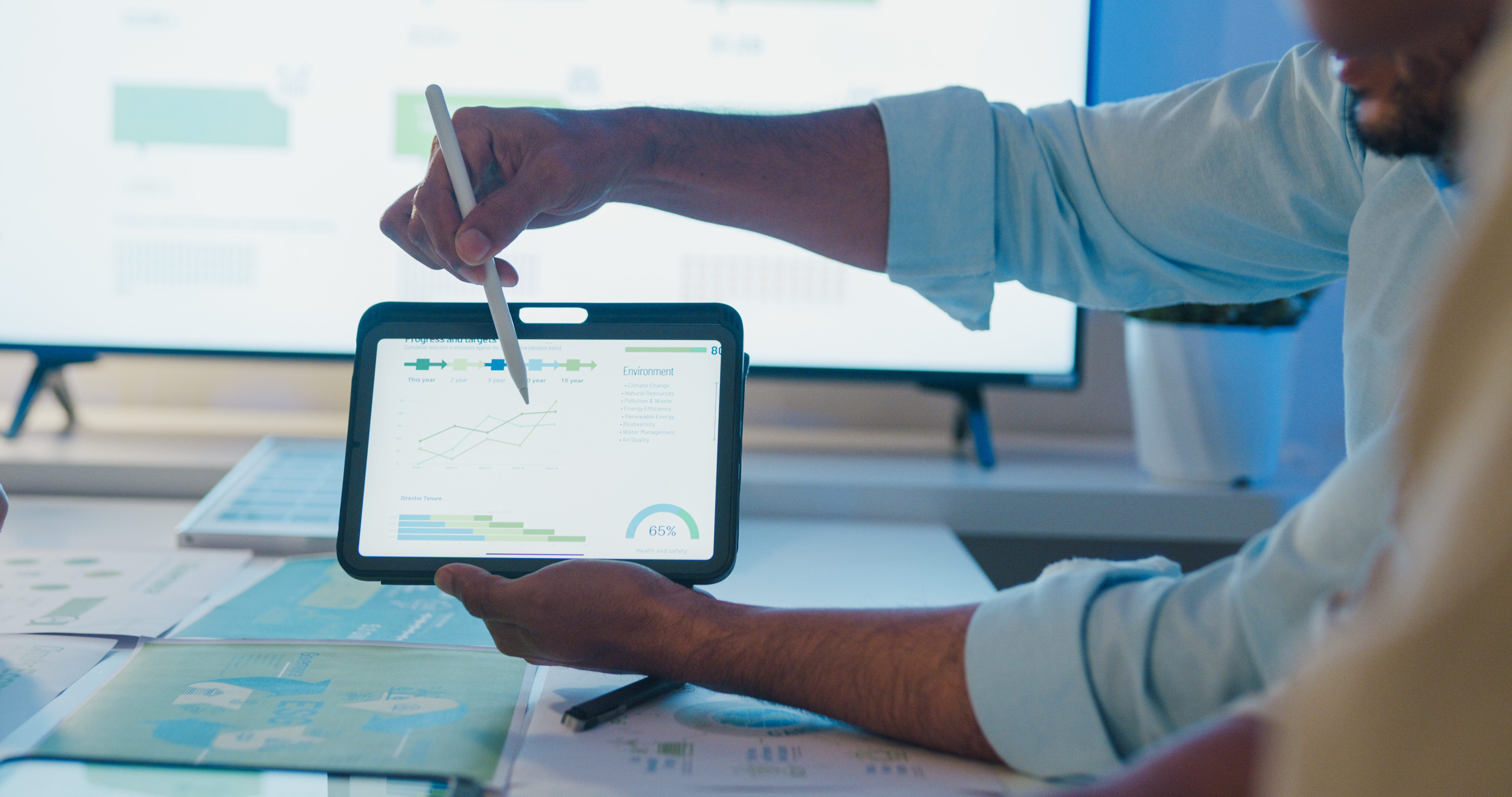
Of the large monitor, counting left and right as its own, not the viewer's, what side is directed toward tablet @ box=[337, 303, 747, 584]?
front

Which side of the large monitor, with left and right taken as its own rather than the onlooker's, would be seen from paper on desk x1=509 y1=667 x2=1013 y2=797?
front

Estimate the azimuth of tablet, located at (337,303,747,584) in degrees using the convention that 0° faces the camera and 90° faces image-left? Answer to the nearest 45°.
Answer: approximately 0°

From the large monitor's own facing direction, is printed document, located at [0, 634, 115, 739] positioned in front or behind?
in front

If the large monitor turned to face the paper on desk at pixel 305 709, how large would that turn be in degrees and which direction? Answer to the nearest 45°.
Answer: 0° — it already faces it

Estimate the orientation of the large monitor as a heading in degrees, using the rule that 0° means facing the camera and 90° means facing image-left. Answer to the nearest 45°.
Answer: approximately 0°
